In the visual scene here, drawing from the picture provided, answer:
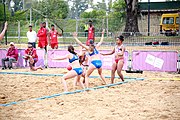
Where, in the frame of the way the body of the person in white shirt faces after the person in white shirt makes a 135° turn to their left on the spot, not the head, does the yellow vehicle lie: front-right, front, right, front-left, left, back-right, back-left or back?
front

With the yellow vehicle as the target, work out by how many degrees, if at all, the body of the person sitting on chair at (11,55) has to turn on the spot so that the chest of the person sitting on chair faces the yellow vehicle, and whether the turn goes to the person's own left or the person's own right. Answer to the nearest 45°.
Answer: approximately 180°

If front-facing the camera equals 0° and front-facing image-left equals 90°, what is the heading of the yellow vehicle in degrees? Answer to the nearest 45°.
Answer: approximately 45°

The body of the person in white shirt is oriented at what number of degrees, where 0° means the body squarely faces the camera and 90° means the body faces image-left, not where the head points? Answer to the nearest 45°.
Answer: approximately 0°

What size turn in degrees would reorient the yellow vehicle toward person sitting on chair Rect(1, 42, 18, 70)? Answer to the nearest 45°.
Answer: approximately 45° to its left

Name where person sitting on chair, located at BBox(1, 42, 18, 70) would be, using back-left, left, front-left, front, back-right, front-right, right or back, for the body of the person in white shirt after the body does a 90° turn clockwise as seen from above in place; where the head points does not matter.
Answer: front-left
